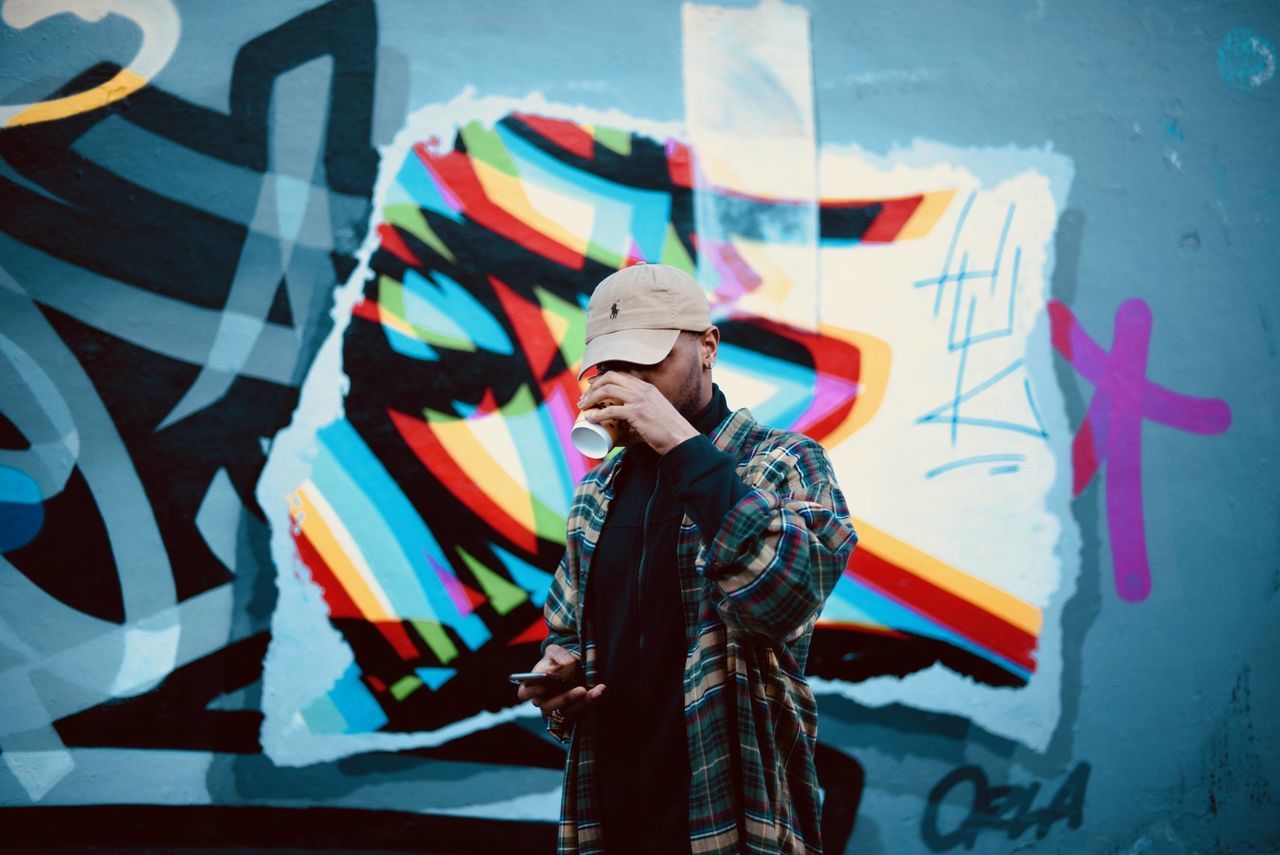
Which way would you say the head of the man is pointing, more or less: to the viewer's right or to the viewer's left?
to the viewer's left

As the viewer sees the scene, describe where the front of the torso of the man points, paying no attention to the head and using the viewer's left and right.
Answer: facing the viewer and to the left of the viewer
